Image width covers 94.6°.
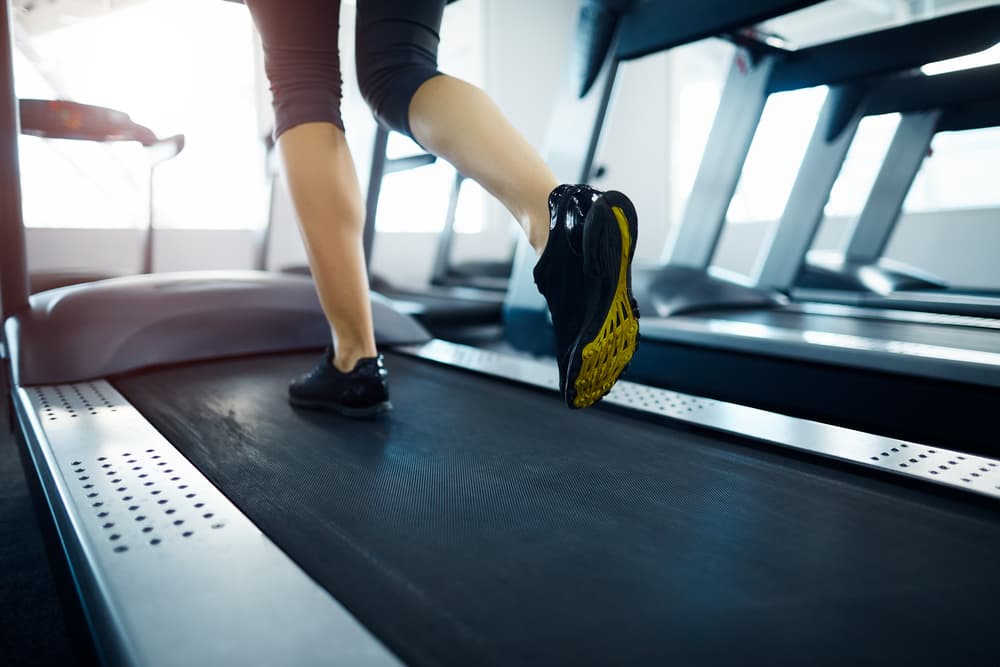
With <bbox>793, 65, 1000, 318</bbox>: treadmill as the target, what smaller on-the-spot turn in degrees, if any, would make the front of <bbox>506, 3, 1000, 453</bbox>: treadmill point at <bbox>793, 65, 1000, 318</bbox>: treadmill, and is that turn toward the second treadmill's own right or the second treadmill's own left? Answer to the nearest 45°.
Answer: approximately 45° to the second treadmill's own right

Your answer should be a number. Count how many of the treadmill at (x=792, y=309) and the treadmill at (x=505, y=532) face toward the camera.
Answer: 0

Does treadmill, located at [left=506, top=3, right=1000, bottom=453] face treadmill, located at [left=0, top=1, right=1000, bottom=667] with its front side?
no

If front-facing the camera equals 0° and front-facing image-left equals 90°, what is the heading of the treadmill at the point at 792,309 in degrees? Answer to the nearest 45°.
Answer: approximately 135°

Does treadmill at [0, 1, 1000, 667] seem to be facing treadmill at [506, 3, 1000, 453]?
no

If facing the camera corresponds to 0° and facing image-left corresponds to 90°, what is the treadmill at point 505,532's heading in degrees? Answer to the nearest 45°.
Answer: approximately 135°

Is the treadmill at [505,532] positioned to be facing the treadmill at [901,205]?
no

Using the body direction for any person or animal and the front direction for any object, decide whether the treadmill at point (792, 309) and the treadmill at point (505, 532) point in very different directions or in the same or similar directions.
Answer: same or similar directions
